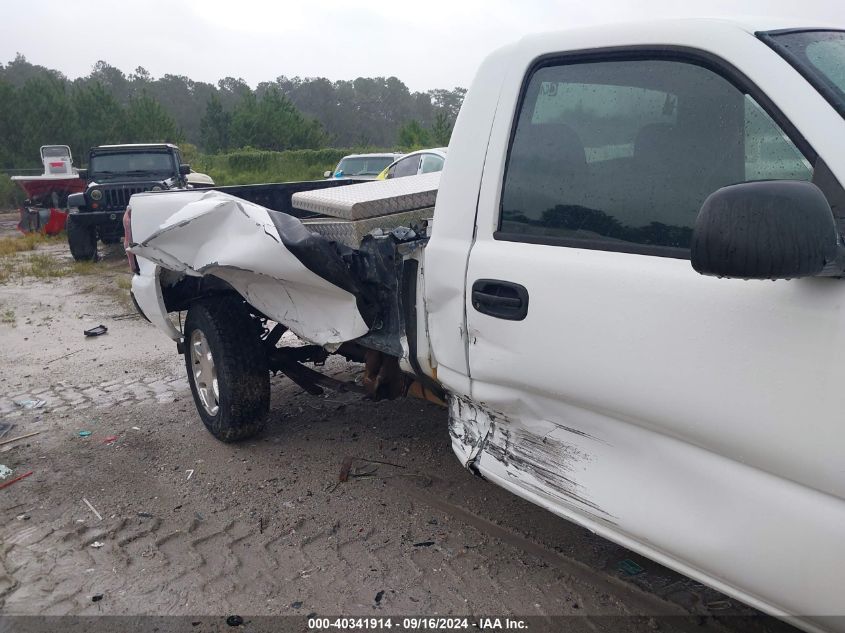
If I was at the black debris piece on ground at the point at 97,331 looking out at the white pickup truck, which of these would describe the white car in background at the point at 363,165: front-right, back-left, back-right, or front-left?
back-left

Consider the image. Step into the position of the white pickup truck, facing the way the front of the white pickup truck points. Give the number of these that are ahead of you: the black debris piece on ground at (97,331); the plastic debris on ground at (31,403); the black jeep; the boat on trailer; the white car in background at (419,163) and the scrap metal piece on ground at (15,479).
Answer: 0

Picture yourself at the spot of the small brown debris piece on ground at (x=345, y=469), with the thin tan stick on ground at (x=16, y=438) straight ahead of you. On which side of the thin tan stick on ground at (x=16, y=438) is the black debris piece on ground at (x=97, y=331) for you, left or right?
right

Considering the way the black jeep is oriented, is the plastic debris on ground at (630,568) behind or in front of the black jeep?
in front

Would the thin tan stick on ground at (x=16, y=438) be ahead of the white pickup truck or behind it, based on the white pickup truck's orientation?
behind

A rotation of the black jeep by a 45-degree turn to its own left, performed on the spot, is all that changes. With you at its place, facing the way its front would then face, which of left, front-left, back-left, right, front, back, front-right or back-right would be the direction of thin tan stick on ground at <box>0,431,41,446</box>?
front-right

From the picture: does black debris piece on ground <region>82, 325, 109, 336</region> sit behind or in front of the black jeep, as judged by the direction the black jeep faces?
in front

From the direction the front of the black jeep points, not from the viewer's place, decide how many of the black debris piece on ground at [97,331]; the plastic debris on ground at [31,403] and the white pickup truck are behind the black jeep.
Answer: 0

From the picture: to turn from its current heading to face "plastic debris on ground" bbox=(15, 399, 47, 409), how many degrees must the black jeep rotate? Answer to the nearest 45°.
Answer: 0° — it already faces it

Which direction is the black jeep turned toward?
toward the camera

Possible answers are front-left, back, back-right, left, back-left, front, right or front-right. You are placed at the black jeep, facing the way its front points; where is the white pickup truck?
front

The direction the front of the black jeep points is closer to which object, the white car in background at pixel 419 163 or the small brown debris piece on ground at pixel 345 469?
the small brown debris piece on ground

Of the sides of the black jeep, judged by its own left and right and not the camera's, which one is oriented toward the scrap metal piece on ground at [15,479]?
front

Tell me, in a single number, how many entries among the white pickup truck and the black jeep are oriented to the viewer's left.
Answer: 0

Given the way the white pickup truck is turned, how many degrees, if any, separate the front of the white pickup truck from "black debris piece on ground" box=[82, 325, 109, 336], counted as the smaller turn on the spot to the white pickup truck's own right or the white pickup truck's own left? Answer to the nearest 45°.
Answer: approximately 180°

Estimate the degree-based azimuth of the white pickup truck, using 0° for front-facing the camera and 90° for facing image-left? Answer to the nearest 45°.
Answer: approximately 315°

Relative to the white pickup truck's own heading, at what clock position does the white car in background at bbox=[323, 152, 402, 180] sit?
The white car in background is roughly at 7 o'clock from the white pickup truck.
